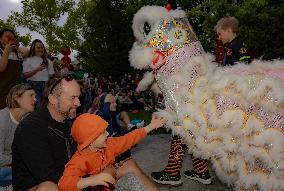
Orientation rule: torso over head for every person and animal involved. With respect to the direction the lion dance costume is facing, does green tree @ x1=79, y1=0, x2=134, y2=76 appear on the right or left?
on its right

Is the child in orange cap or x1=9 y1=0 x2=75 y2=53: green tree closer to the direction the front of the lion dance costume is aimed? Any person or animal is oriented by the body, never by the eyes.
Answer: the child in orange cap

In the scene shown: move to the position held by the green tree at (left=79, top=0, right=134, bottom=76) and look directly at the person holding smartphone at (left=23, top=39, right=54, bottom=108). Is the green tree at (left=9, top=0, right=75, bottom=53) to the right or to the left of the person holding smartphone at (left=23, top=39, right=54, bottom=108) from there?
right

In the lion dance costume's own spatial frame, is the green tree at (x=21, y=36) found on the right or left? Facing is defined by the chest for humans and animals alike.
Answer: on its right

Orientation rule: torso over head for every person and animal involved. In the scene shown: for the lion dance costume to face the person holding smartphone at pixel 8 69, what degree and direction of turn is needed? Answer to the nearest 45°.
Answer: approximately 45° to its right

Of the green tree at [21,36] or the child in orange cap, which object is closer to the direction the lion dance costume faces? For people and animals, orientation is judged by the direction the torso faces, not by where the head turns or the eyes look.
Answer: the child in orange cap

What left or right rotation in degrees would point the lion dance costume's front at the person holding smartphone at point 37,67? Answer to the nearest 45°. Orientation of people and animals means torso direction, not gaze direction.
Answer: approximately 45° to its right

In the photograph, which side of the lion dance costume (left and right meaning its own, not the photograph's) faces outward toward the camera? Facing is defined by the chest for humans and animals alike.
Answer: left
